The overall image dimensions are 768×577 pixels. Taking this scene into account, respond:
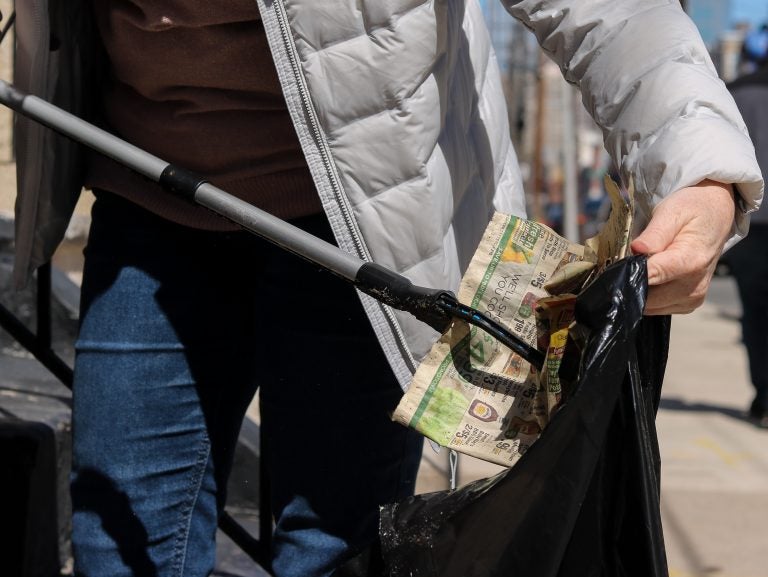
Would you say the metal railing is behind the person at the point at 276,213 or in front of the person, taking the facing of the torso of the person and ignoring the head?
behind

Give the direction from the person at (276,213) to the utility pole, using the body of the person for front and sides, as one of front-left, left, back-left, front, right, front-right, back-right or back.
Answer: back

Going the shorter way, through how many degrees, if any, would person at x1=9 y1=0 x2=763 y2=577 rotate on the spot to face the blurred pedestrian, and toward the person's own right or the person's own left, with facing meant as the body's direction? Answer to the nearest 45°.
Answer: approximately 135° to the person's own left

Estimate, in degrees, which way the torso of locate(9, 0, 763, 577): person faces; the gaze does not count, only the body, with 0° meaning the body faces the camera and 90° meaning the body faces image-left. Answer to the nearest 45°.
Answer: approximately 0°
